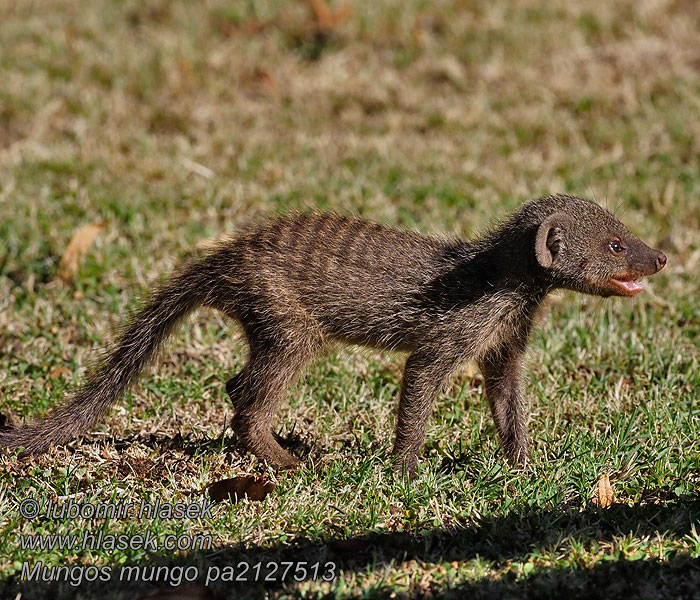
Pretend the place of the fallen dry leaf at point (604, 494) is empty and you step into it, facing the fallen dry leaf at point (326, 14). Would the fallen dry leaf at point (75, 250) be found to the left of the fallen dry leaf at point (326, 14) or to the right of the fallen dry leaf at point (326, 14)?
left

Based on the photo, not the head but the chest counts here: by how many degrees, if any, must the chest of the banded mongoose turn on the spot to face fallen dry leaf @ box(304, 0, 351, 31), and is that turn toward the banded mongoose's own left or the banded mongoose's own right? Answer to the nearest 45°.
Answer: approximately 90° to the banded mongoose's own left

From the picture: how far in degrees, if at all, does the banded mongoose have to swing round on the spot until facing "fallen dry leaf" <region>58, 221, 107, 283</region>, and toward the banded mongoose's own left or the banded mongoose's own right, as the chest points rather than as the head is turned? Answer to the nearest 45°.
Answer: approximately 135° to the banded mongoose's own left

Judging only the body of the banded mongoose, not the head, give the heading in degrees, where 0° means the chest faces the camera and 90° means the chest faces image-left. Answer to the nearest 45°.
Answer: approximately 270°

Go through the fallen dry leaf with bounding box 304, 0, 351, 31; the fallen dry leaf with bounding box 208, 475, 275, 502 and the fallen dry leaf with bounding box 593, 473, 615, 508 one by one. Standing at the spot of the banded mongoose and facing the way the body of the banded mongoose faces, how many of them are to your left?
1

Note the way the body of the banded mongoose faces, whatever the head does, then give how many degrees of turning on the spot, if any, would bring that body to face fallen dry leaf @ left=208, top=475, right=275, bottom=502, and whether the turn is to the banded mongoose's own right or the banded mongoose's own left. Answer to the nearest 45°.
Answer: approximately 135° to the banded mongoose's own right
